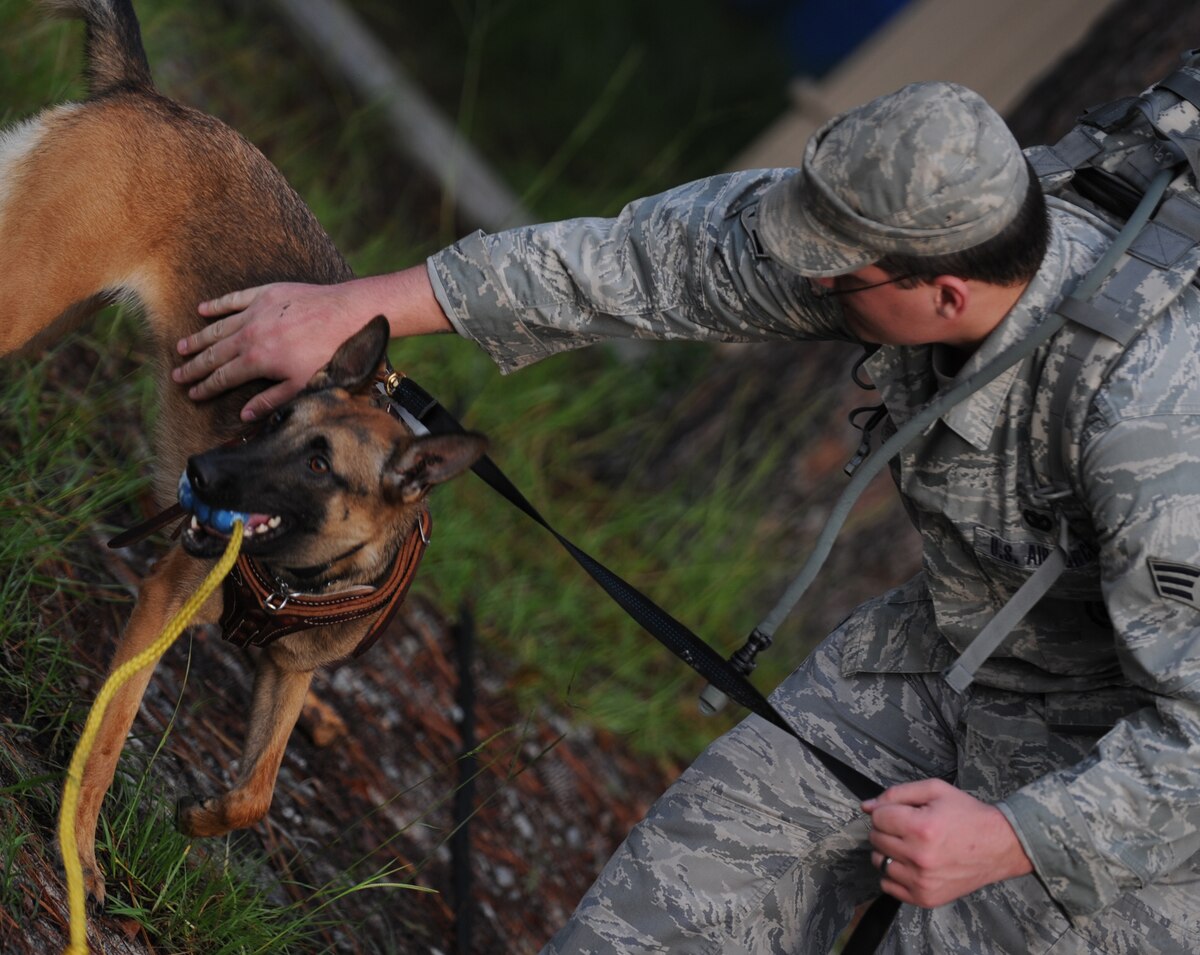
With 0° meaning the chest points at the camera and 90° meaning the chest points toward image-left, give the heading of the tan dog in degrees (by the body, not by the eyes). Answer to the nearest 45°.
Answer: approximately 315°
